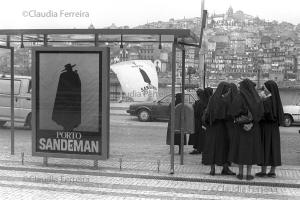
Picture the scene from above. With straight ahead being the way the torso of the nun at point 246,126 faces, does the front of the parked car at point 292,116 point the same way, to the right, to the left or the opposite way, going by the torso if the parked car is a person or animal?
to the left

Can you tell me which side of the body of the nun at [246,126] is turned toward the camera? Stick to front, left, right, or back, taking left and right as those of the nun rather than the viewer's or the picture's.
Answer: back

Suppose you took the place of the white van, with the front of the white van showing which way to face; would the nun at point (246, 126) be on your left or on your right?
on your right

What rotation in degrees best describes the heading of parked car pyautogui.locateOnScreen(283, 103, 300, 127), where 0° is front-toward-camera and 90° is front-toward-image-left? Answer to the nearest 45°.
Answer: approximately 90°

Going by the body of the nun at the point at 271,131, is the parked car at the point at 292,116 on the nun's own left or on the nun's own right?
on the nun's own right

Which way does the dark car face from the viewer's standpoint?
to the viewer's left

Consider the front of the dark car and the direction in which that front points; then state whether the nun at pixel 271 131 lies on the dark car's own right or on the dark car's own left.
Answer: on the dark car's own left
